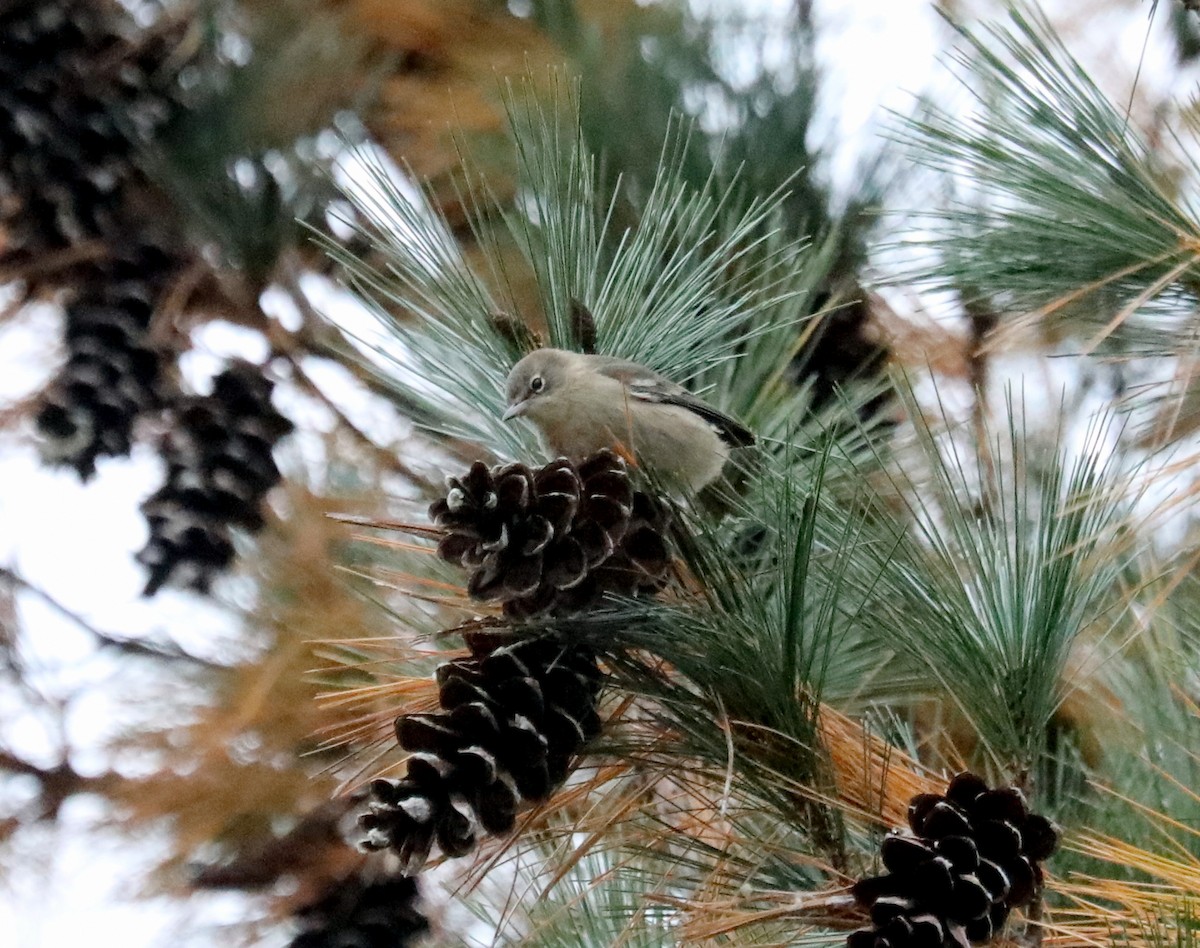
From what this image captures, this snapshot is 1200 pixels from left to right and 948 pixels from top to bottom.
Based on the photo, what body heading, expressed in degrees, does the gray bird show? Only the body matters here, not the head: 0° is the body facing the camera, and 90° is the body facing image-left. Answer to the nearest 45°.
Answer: approximately 90°
